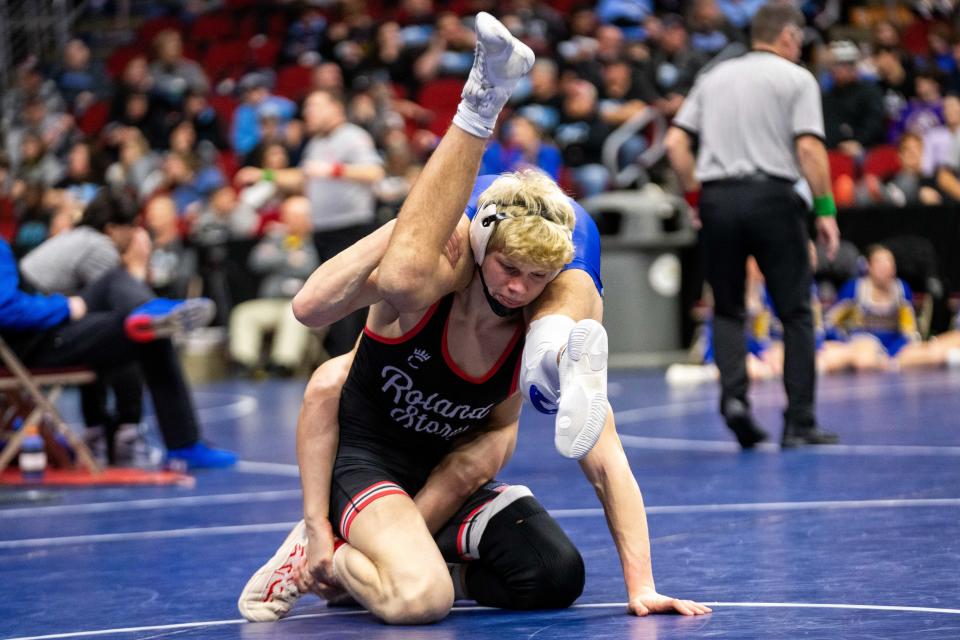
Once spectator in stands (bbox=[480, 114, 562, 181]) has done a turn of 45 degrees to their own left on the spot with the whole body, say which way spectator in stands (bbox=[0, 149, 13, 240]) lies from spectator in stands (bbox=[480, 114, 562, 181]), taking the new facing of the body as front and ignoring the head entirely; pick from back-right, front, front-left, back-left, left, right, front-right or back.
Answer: back

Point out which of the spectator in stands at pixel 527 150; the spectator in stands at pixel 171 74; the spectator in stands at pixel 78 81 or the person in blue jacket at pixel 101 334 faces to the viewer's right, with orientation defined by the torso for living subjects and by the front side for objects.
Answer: the person in blue jacket

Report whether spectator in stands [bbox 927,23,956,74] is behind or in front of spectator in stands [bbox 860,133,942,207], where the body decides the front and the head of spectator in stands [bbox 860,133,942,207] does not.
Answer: behind

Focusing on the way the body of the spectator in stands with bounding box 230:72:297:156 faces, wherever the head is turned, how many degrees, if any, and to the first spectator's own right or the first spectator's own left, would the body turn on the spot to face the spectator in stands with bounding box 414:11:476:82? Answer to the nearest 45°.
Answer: approximately 90° to the first spectator's own left

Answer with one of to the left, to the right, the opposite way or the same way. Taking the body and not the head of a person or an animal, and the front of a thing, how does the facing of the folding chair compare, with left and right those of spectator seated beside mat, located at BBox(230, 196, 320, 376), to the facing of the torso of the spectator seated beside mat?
to the left

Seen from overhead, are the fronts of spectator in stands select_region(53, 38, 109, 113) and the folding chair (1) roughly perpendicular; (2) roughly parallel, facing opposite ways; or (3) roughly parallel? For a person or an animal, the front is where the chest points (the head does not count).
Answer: roughly perpendicular

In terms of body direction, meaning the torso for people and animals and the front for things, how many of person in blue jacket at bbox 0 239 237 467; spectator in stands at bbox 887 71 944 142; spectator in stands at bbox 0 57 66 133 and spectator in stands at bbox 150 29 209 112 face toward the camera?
3

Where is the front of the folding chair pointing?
to the viewer's right
